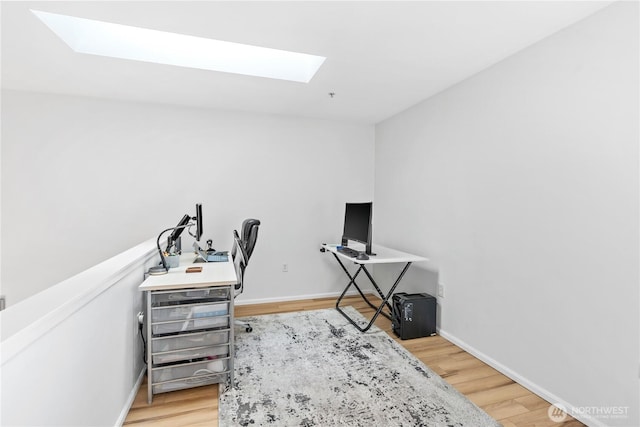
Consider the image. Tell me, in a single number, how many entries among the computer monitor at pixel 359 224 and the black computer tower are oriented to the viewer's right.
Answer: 0

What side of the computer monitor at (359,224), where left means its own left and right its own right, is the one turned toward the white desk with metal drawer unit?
front

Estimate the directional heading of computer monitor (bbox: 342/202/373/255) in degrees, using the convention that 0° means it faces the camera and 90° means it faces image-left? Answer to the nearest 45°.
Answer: approximately 45°

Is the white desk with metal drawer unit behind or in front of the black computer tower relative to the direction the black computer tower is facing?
in front
